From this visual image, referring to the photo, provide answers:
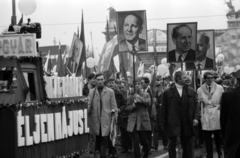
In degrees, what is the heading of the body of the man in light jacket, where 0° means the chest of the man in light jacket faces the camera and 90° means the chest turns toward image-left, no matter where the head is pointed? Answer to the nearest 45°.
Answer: approximately 0°

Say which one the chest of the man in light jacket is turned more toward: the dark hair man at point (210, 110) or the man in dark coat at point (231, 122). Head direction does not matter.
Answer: the man in dark coat

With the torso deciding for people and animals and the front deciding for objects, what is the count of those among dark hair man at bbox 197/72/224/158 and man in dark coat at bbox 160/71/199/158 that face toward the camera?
2

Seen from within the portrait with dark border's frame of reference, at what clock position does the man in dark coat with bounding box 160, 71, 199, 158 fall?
The man in dark coat is roughly at 12 o'clock from the portrait with dark border.

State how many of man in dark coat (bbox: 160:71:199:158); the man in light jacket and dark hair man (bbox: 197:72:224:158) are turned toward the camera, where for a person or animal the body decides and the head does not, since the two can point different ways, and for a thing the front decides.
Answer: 3
